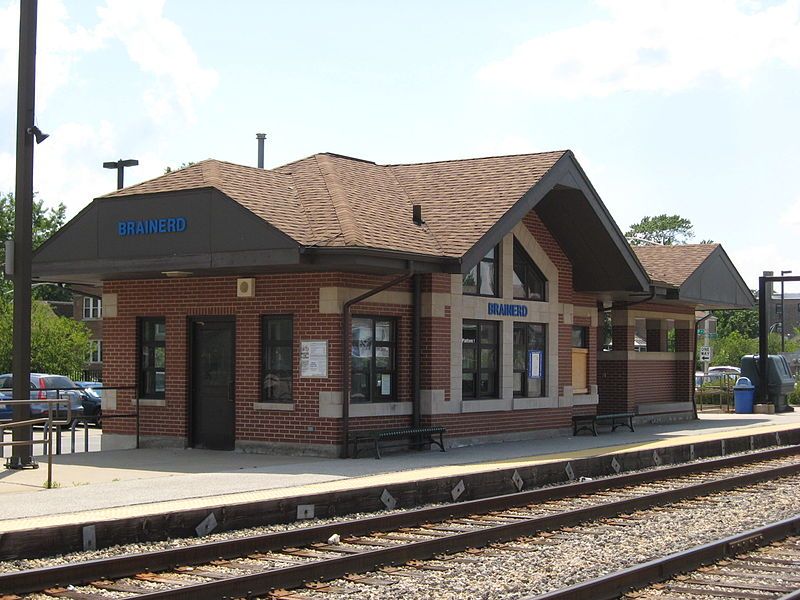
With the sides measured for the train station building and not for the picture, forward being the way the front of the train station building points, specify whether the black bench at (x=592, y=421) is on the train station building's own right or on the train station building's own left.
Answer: on the train station building's own left

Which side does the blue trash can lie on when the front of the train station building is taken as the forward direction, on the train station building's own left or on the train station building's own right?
on the train station building's own left

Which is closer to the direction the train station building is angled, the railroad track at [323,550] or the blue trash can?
the railroad track

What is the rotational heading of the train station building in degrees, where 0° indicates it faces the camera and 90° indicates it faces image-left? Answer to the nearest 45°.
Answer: approximately 315°

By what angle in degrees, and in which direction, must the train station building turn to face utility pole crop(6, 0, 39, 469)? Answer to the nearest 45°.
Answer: approximately 90° to its right

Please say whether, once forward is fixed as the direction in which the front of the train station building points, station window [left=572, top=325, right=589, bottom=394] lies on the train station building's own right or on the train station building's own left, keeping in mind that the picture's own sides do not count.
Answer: on the train station building's own left
